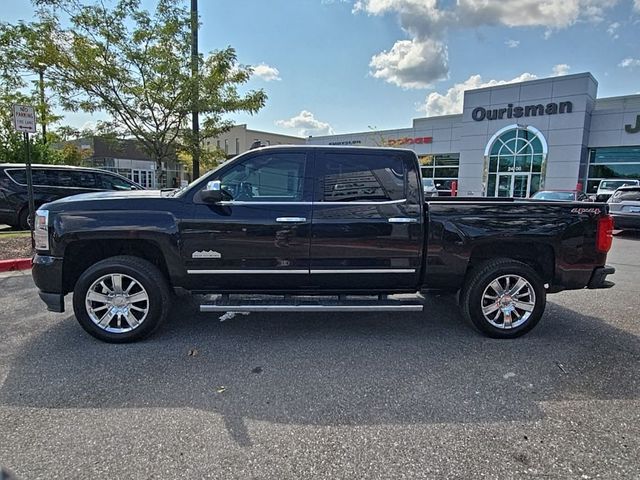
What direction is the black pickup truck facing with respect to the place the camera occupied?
facing to the left of the viewer

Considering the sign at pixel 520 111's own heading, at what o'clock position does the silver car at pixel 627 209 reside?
The silver car is roughly at 10 o'clock from the sign.

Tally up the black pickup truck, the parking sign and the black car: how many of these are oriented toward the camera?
1

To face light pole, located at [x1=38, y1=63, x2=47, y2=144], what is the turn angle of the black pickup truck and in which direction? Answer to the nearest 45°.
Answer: approximately 45° to its right

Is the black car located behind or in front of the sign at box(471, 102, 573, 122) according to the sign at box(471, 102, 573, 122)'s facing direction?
in front

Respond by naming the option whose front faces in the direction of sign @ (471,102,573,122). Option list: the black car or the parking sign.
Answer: the black car

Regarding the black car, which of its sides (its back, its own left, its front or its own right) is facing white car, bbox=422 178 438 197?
front

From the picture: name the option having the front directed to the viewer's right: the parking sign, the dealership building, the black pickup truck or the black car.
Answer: the black car

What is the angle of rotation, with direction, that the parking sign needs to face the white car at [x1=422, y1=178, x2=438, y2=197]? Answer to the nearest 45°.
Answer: approximately 90° to its left

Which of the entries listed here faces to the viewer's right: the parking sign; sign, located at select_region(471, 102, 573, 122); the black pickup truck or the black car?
the black car

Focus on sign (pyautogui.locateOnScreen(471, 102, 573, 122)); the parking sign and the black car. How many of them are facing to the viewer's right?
1

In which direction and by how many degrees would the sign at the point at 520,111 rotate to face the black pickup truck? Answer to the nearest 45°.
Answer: approximately 45° to its left

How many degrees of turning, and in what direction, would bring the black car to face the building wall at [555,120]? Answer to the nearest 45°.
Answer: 0° — it already faces it

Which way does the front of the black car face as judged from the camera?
facing to the right of the viewer

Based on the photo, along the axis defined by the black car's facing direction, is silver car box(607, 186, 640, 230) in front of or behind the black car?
in front
